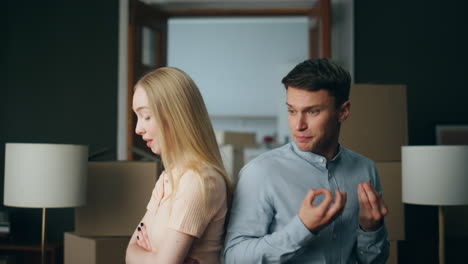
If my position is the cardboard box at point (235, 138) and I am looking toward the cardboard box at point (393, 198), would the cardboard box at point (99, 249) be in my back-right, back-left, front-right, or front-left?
front-right

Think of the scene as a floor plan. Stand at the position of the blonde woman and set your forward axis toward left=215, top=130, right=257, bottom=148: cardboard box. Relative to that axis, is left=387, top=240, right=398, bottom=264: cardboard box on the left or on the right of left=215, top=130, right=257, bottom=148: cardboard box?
right

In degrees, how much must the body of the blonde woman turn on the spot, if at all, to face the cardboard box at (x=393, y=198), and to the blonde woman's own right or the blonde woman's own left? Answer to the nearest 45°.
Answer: approximately 135° to the blonde woman's own right

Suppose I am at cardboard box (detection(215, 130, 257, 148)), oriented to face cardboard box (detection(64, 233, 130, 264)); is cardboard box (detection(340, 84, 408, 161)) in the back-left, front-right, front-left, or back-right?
front-left

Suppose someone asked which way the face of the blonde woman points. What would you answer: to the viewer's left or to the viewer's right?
to the viewer's left

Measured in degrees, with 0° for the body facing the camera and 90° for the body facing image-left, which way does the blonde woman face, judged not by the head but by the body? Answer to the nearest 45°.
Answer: approximately 90°

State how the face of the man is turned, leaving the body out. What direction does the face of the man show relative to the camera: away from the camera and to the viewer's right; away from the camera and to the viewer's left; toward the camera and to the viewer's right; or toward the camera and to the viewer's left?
toward the camera and to the viewer's left

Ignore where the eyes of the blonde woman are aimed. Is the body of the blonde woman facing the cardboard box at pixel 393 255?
no

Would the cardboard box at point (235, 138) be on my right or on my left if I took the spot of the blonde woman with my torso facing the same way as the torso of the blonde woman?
on my right

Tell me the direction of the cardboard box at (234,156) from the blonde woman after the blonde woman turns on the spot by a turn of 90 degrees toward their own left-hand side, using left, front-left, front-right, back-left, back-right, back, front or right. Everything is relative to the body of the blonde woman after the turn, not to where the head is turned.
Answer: back

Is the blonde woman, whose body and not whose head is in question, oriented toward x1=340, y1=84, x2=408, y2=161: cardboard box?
no
